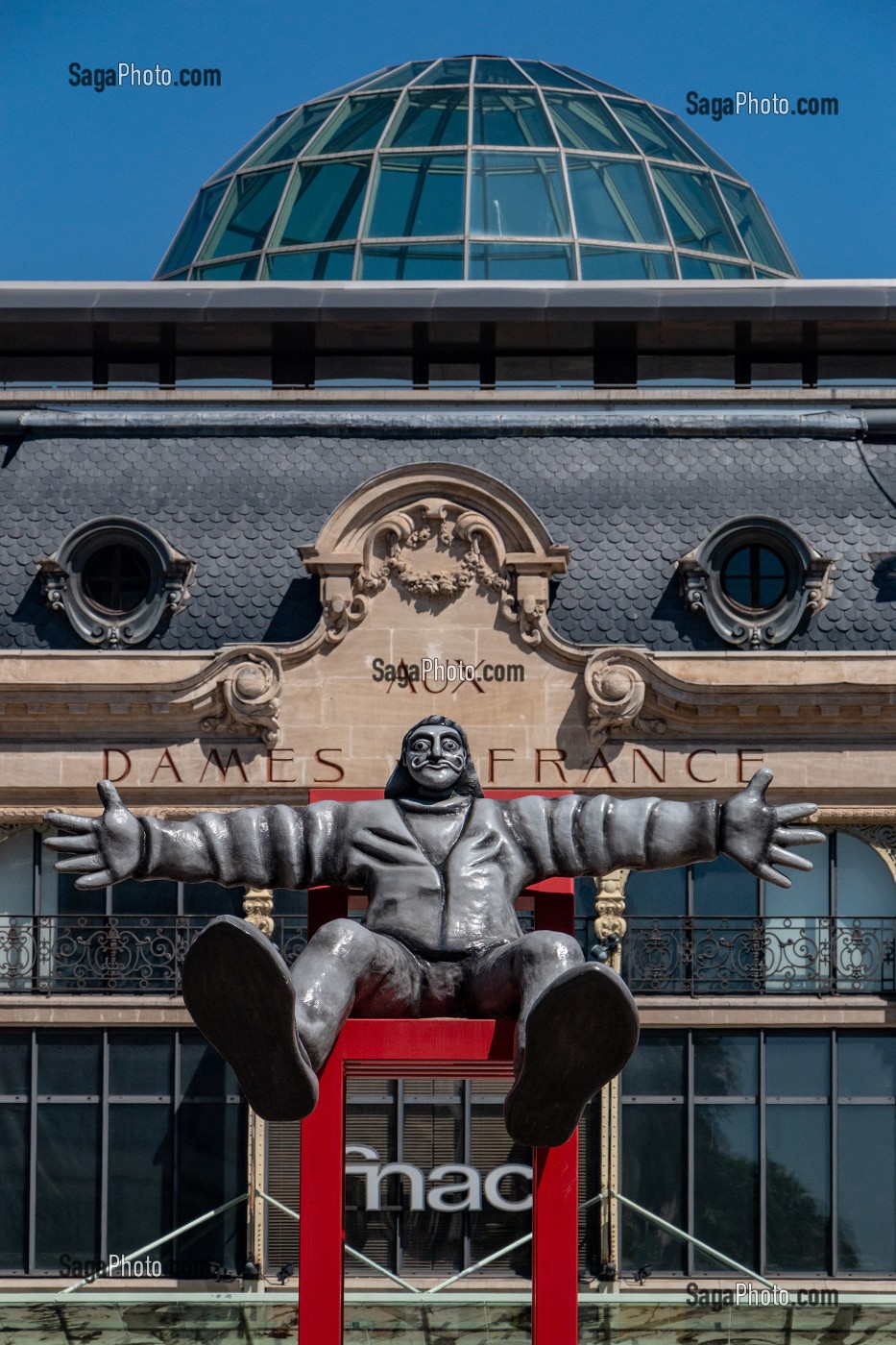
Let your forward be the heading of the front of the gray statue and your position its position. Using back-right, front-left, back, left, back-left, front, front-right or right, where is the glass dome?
back

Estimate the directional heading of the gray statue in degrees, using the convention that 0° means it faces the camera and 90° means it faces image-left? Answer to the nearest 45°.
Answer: approximately 0°
